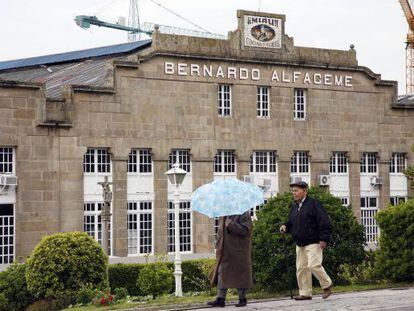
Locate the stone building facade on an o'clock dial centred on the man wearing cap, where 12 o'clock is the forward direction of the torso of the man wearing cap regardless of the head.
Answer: The stone building facade is roughly at 4 o'clock from the man wearing cap.

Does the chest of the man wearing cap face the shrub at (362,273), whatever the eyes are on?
no

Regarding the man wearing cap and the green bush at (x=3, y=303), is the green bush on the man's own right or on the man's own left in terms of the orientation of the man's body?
on the man's own right

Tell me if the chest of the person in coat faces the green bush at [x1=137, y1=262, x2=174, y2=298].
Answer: no

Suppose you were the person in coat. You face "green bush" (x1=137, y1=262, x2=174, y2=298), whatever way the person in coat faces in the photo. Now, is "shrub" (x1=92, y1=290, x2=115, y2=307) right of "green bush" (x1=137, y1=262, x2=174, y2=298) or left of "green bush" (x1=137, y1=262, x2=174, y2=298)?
left

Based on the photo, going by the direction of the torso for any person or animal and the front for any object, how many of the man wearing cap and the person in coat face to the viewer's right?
0

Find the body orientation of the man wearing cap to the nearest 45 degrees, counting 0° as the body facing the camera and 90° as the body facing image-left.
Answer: approximately 45°

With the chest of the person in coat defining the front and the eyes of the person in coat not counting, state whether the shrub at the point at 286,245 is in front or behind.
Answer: behind

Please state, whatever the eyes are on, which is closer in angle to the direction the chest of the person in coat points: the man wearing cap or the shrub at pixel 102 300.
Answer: the shrub

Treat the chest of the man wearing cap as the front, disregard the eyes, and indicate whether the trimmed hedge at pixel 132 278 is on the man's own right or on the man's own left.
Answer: on the man's own right

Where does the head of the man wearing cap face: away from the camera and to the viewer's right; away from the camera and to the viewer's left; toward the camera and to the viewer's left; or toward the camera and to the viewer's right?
toward the camera and to the viewer's left

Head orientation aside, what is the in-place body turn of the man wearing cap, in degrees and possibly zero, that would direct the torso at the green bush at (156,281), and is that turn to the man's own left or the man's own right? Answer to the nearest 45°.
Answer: approximately 90° to the man's own right
